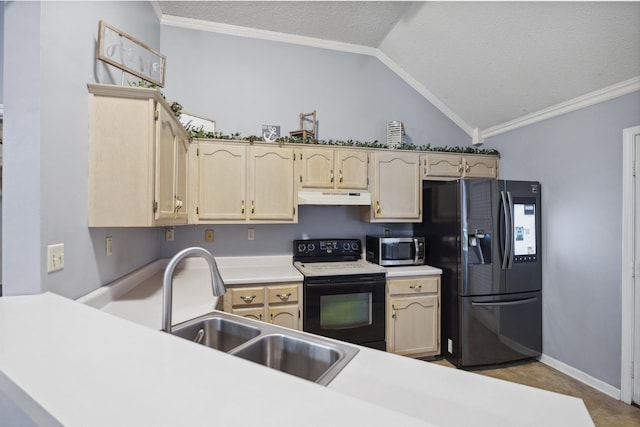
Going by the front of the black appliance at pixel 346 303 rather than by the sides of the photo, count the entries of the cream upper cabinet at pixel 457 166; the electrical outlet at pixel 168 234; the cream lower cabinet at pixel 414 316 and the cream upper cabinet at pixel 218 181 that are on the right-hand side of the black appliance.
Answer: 2

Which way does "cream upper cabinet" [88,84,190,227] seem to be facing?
to the viewer's right

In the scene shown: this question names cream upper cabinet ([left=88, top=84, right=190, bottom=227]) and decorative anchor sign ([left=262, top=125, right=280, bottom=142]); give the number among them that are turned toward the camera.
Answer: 1

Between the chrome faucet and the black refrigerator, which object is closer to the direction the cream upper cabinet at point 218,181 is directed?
the chrome faucet

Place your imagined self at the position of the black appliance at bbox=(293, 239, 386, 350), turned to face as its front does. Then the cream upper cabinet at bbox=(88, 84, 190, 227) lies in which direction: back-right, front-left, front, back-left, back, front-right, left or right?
front-right

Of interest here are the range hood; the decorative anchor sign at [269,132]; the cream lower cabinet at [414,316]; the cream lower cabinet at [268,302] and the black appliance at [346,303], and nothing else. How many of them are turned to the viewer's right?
0

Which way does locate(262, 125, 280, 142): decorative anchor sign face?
toward the camera

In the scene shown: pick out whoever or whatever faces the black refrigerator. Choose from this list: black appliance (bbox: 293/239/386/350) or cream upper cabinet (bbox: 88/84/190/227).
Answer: the cream upper cabinet

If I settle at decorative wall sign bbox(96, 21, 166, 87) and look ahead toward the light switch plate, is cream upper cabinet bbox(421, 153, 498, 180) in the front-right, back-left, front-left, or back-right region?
back-left

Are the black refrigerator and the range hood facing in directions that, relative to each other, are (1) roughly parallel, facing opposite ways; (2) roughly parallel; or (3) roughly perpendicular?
roughly parallel

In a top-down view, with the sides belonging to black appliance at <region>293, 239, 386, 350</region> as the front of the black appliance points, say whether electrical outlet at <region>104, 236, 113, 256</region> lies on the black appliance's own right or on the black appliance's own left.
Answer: on the black appliance's own right

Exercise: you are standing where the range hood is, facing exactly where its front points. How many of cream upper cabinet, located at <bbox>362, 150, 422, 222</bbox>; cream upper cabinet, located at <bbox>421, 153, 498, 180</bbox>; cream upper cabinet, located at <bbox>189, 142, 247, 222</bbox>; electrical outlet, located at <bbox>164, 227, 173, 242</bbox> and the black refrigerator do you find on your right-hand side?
2

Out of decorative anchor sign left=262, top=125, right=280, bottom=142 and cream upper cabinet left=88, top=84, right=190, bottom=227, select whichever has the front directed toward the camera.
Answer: the decorative anchor sign
